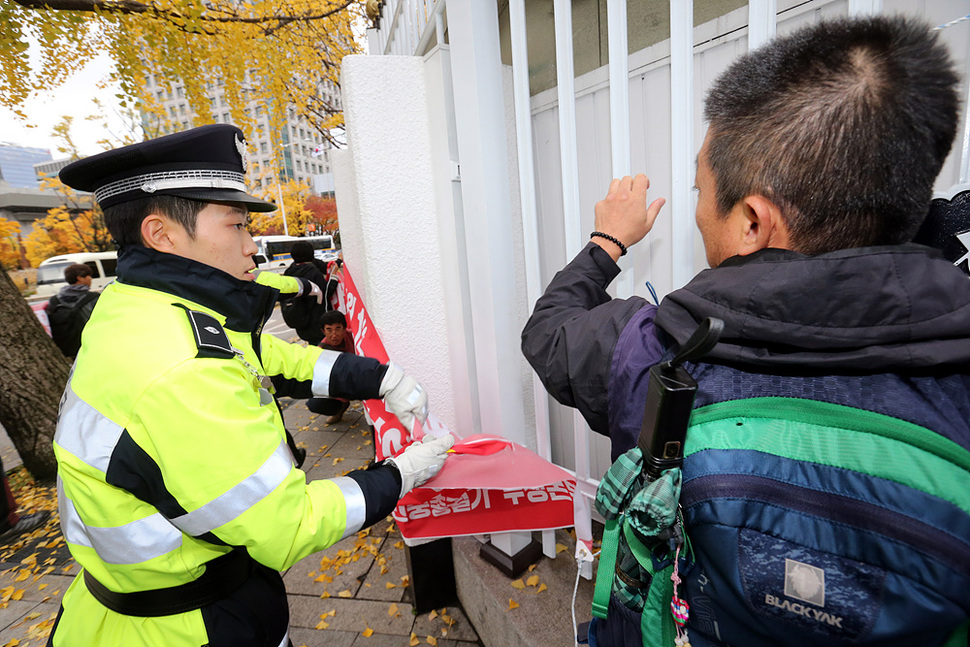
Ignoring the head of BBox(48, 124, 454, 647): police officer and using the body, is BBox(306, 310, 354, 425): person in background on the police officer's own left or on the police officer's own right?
on the police officer's own left

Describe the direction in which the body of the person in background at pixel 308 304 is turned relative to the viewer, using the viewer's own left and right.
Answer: facing away from the viewer

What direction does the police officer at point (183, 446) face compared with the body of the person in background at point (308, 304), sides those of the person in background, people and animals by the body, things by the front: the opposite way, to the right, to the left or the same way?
to the right

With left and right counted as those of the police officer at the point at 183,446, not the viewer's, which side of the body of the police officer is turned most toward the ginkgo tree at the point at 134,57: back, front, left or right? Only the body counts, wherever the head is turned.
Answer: left

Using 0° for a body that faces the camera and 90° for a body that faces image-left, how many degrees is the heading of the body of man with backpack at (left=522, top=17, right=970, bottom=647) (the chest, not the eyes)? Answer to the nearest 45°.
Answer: approximately 135°

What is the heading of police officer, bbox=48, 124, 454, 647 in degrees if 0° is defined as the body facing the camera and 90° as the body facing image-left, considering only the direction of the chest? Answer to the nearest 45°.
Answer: approximately 270°

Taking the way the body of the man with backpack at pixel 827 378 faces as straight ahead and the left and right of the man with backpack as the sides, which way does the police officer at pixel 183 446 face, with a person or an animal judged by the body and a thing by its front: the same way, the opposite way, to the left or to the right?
to the right

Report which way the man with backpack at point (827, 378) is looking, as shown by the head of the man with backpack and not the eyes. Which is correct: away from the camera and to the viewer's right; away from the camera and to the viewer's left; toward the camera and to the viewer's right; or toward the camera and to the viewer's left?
away from the camera and to the viewer's left

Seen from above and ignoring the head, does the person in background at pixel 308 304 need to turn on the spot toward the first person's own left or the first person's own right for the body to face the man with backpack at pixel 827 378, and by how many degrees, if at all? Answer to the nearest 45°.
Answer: approximately 180°

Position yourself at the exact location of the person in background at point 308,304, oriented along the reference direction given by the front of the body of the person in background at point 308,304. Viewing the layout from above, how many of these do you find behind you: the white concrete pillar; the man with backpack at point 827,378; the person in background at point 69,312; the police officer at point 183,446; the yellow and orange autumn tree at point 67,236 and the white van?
3

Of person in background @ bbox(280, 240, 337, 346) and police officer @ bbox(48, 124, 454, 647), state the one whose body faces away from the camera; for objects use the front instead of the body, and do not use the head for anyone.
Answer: the person in background
